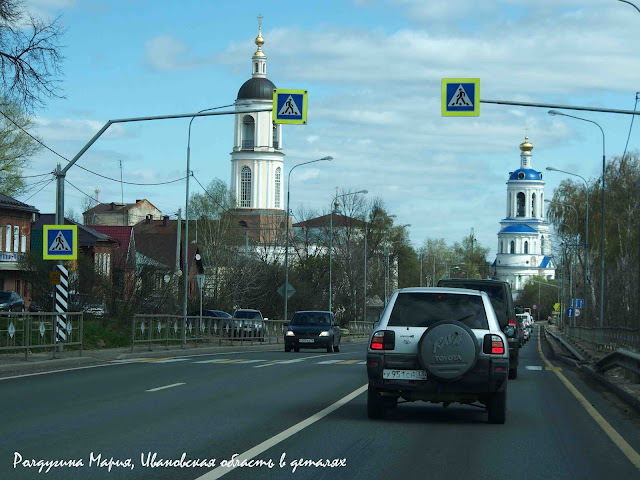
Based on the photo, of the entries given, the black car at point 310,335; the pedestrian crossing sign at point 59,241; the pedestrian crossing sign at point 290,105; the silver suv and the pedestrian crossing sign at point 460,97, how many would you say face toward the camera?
4

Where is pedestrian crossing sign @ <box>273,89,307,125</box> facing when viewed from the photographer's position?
facing the viewer

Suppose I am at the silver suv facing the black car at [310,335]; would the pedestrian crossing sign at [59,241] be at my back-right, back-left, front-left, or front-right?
front-left

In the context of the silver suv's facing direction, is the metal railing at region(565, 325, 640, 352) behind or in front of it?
in front

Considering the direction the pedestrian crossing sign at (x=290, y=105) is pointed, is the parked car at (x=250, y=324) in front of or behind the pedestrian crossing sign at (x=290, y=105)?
behind

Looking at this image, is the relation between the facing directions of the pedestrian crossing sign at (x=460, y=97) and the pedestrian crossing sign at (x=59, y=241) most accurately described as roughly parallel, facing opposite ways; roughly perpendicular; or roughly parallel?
roughly parallel

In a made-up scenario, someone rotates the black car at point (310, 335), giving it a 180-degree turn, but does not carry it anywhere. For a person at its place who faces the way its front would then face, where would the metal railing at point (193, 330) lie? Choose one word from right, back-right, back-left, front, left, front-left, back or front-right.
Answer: left

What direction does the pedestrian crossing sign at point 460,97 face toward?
toward the camera

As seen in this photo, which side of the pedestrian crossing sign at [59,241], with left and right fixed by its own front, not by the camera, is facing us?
front

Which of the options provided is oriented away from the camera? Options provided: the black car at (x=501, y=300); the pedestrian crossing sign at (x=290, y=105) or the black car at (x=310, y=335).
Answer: the black car at (x=501, y=300)

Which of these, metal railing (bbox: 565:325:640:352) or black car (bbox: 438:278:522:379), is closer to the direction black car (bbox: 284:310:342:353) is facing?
the black car

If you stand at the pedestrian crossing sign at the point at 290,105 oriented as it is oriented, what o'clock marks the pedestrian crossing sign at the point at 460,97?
the pedestrian crossing sign at the point at 460,97 is roughly at 10 o'clock from the pedestrian crossing sign at the point at 290,105.

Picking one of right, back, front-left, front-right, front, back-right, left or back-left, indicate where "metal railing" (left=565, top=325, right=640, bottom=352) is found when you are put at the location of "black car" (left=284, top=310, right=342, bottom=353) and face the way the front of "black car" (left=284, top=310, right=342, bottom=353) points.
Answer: left

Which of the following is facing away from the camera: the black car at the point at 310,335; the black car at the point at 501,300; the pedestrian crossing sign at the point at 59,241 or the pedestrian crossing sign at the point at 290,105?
the black car at the point at 501,300

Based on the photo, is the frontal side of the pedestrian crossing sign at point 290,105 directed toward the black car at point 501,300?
no

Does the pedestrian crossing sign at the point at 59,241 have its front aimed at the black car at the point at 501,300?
no

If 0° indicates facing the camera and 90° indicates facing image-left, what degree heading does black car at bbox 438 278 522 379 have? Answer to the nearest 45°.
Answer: approximately 180°

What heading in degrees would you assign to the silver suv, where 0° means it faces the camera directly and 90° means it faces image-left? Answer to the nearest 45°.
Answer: approximately 180°

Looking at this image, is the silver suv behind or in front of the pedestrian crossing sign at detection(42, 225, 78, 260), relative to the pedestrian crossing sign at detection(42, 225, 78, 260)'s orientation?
in front

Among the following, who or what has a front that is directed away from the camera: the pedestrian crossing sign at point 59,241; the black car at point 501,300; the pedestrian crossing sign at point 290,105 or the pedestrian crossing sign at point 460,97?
the black car

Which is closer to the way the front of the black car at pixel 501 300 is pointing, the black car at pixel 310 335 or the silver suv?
the black car
